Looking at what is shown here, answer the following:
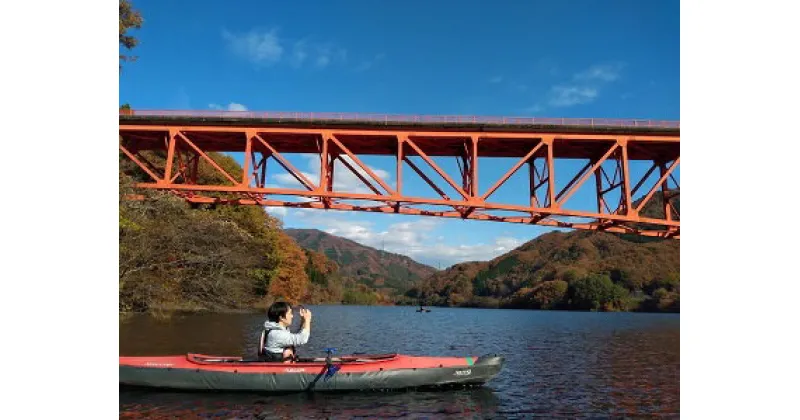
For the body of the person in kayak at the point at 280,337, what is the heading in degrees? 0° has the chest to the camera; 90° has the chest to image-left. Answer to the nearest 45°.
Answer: approximately 270°

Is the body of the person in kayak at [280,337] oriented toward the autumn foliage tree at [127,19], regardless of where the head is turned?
no

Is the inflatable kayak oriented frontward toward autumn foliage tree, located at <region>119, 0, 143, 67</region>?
no

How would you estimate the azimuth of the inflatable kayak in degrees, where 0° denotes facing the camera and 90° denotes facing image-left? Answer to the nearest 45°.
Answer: approximately 270°
